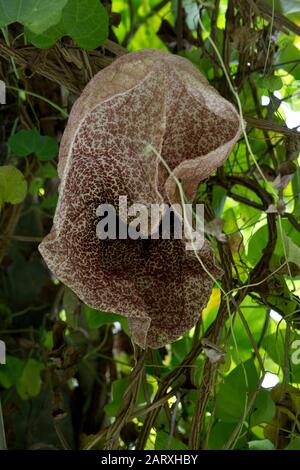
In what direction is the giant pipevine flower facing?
toward the camera
